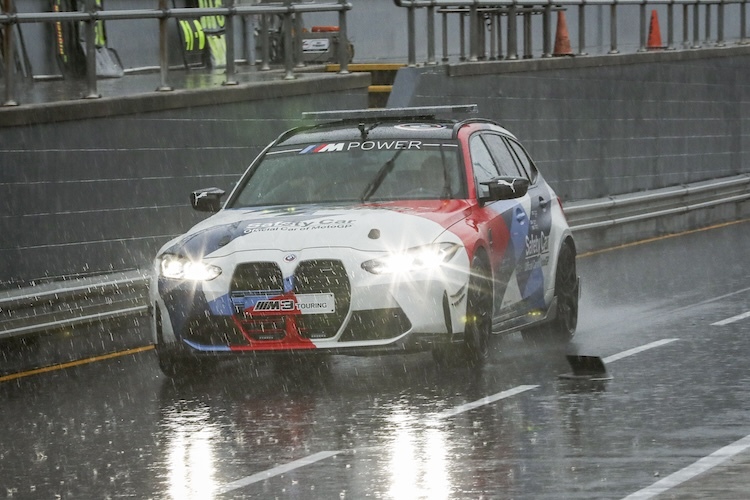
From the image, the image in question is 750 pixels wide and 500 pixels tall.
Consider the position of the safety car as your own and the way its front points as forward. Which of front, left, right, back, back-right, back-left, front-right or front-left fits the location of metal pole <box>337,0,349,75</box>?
back-right

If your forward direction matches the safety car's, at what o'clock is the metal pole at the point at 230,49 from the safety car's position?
The metal pole is roughly at 4 o'clock from the safety car.

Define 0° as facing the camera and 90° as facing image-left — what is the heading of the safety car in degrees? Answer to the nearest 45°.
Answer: approximately 45°

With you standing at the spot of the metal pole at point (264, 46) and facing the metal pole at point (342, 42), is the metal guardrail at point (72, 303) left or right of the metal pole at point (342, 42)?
right

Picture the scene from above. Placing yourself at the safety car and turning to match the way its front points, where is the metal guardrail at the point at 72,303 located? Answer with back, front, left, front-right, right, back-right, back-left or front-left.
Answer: right

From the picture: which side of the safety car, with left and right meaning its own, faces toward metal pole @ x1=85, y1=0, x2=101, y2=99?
right

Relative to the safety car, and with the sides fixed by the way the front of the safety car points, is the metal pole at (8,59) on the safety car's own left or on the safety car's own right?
on the safety car's own right

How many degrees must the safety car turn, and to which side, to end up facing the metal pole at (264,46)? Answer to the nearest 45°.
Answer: approximately 135° to its right

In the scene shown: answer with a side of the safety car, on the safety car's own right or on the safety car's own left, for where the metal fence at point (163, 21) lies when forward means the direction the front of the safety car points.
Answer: on the safety car's own right
